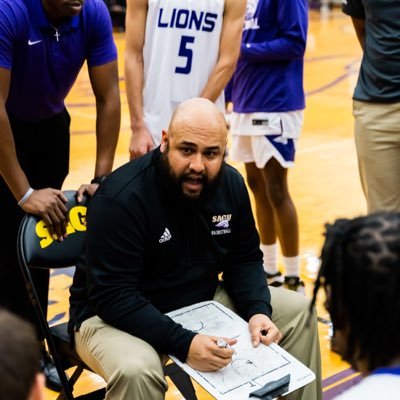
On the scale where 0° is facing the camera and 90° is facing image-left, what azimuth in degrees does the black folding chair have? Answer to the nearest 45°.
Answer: approximately 315°
